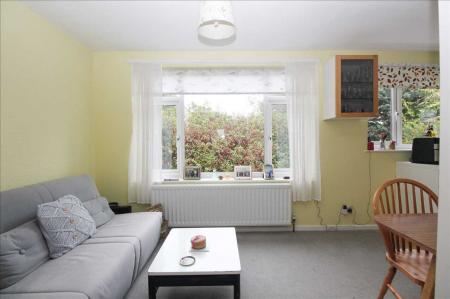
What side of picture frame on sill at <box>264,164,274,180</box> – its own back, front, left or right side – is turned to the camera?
front

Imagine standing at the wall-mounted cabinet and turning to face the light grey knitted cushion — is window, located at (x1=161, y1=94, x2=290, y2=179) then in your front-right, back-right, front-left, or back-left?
front-right

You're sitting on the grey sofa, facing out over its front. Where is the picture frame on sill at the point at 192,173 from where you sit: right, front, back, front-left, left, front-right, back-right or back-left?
left

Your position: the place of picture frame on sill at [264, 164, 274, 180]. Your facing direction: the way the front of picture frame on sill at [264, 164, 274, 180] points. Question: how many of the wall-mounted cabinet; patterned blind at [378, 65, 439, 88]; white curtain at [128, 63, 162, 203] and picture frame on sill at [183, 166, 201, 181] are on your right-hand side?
2

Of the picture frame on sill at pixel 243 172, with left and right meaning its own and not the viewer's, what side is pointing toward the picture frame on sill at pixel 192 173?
right

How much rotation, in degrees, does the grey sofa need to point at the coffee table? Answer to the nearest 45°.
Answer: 0° — it already faces it

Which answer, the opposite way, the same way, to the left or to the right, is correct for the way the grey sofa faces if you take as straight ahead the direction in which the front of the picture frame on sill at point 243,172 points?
to the left

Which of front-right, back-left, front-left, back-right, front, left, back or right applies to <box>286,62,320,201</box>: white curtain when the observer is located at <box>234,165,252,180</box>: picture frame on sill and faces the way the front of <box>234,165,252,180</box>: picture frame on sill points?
left

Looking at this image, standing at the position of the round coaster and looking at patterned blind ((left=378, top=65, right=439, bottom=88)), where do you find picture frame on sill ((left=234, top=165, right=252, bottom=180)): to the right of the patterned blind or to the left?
left

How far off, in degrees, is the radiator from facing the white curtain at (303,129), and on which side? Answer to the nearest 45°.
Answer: approximately 90° to its left

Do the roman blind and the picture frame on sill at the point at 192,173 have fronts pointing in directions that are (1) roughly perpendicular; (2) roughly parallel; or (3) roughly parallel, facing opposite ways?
roughly parallel

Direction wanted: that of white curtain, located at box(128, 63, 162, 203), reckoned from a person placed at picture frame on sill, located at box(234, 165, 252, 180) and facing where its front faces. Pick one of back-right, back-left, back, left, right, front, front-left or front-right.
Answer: right

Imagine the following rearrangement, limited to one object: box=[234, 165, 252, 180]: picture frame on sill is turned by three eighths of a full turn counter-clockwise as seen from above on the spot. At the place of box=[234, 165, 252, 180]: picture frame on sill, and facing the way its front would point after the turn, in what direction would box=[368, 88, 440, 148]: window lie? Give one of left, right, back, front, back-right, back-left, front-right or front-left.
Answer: front-right

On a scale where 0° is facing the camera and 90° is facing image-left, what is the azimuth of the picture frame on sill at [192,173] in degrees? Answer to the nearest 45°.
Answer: approximately 0°
